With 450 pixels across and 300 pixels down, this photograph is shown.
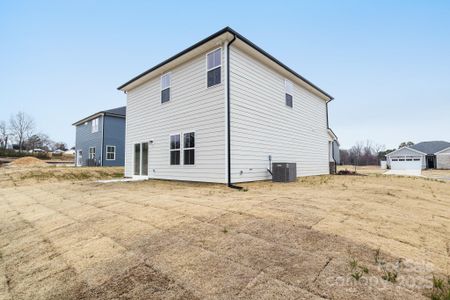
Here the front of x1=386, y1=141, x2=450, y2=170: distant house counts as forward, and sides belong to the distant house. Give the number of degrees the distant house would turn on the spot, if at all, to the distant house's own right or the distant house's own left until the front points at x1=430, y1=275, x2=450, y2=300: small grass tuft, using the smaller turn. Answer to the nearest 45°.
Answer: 0° — it already faces it

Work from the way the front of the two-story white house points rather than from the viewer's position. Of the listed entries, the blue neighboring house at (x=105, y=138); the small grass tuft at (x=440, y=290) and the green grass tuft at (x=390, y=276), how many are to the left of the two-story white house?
1

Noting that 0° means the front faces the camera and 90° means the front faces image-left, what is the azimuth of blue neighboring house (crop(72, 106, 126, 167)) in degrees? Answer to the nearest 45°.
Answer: approximately 225°

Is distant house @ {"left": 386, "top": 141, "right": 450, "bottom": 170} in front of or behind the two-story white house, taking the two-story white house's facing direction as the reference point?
in front

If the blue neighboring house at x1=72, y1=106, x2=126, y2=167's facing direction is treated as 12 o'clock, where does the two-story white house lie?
The two-story white house is roughly at 4 o'clock from the blue neighboring house.

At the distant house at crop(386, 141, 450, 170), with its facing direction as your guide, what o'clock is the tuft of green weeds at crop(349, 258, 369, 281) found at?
The tuft of green weeds is roughly at 12 o'clock from the distant house.

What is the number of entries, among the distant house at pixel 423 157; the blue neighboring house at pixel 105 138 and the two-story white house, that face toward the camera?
1

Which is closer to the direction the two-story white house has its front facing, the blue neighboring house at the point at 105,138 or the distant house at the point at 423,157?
the distant house

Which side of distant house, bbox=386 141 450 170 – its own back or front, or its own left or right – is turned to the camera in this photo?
front

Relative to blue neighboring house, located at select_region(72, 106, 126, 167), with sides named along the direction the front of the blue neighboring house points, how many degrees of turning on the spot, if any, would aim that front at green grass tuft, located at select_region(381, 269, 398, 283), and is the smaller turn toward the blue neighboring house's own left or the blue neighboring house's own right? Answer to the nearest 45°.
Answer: approximately 135° to the blue neighboring house's own right

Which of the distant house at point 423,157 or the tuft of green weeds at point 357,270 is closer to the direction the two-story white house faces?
the distant house

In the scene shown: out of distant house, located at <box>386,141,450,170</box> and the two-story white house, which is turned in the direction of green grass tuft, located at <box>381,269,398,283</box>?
the distant house

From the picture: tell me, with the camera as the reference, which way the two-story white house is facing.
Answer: facing away from the viewer and to the right of the viewer

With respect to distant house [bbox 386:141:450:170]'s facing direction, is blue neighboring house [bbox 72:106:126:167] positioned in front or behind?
in front

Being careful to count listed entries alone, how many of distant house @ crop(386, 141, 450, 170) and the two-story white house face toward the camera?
1

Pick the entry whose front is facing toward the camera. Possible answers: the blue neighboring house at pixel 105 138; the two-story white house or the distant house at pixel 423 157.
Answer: the distant house

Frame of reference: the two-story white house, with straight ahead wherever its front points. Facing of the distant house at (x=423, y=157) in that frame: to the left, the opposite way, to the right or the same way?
the opposite way

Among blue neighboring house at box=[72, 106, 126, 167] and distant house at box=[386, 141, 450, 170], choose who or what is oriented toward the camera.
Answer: the distant house
